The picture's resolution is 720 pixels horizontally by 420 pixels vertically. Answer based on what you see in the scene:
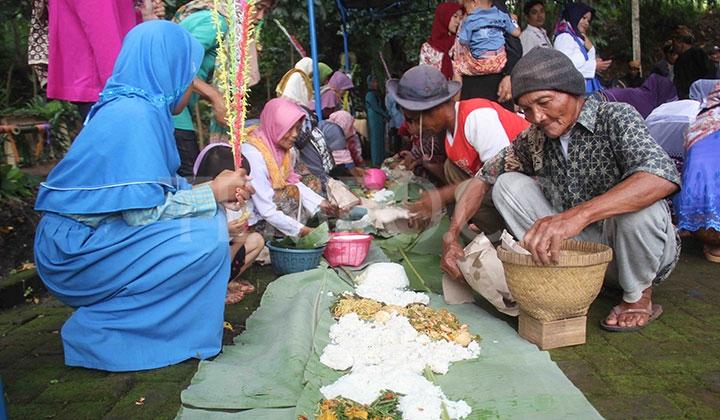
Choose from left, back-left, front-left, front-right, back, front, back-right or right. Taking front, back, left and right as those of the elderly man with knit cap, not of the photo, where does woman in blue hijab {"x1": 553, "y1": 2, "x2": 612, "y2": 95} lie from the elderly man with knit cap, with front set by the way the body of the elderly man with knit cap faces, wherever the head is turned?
back-right

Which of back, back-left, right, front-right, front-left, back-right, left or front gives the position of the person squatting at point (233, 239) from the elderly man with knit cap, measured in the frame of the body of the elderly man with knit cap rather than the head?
front-right

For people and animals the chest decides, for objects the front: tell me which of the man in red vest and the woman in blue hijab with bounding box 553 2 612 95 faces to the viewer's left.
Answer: the man in red vest

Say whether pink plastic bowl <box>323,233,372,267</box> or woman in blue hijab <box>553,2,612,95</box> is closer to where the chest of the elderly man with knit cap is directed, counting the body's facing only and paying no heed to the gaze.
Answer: the pink plastic bowl

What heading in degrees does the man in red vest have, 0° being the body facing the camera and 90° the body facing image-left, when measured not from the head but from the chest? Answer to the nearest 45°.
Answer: approximately 90°

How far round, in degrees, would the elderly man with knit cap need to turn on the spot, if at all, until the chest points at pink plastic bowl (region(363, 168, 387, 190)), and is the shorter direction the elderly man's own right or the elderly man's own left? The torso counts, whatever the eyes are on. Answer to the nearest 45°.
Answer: approximately 90° to the elderly man's own right

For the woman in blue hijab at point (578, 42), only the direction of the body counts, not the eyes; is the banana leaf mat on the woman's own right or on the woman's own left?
on the woman's own right

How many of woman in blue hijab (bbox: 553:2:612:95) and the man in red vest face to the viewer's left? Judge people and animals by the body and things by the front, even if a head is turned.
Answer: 1

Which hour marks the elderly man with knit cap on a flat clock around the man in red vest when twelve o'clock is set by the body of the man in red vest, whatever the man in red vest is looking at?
The elderly man with knit cap is roughly at 8 o'clock from the man in red vest.

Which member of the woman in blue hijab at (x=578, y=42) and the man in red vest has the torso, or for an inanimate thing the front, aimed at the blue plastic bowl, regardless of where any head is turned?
the man in red vest

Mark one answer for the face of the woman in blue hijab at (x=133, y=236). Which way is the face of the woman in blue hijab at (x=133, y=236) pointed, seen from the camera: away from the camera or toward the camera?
away from the camera
